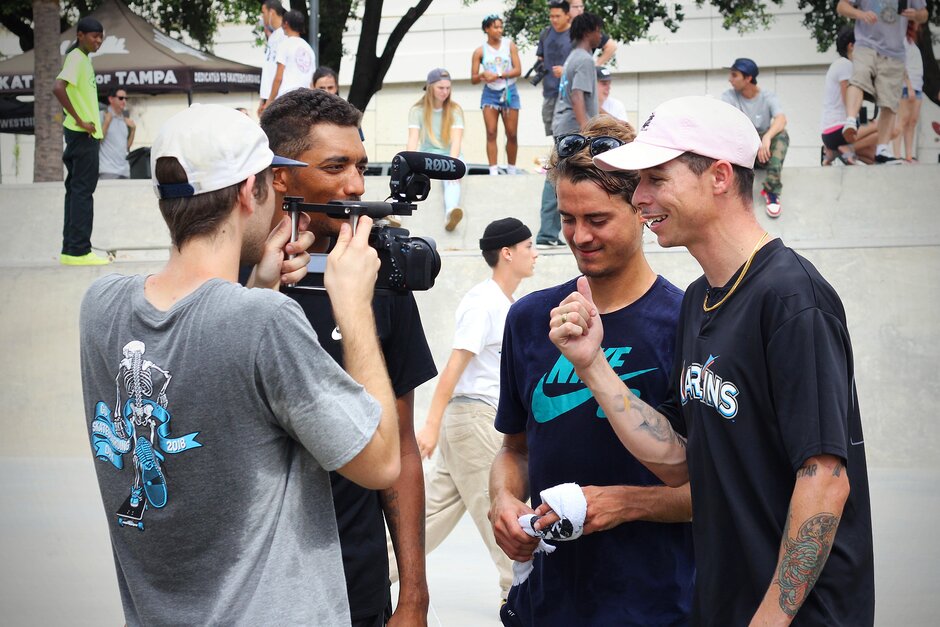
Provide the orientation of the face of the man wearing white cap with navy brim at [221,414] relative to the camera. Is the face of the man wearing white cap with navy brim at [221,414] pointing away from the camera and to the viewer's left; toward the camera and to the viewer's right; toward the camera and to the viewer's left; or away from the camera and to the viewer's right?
away from the camera and to the viewer's right

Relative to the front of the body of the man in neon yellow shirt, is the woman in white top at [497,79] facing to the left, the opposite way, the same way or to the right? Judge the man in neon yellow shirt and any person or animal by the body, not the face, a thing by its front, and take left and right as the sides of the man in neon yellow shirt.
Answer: to the right

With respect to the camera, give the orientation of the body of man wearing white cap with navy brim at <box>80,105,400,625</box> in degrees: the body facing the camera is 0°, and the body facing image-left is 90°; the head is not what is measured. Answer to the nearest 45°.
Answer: approximately 225°

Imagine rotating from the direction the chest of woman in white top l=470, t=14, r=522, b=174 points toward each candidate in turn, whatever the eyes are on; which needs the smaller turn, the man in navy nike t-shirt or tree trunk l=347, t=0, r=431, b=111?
the man in navy nike t-shirt

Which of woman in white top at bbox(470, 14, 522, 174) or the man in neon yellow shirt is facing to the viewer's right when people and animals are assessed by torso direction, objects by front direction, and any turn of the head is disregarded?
the man in neon yellow shirt

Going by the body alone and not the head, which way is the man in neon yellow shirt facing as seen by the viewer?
to the viewer's right

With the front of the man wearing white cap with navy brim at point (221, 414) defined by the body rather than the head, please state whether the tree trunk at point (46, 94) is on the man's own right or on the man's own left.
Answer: on the man's own left

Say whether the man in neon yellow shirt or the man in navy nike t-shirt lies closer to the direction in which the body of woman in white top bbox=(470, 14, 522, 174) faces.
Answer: the man in navy nike t-shirt
